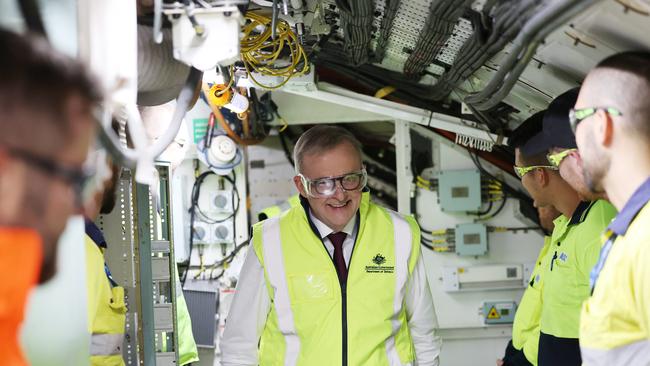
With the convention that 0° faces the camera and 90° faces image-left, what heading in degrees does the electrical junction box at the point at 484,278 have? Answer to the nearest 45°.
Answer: approximately 0°

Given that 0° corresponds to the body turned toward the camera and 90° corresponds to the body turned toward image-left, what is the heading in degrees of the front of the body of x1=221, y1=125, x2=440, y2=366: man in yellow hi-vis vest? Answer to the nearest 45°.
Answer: approximately 0°

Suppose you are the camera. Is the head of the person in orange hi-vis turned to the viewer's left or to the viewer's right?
to the viewer's right

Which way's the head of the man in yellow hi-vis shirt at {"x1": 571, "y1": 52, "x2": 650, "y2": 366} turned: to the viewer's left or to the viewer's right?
to the viewer's left

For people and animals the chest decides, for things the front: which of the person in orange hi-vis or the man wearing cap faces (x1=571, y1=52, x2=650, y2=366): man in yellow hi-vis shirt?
the person in orange hi-vis

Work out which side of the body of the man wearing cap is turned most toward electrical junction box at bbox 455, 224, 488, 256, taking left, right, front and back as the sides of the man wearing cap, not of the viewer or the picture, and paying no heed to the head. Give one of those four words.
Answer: right

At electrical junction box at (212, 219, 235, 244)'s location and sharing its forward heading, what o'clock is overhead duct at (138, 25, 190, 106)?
The overhead duct is roughly at 12 o'clock from the electrical junction box.

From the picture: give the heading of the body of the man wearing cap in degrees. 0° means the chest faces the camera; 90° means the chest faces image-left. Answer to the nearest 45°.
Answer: approximately 90°
